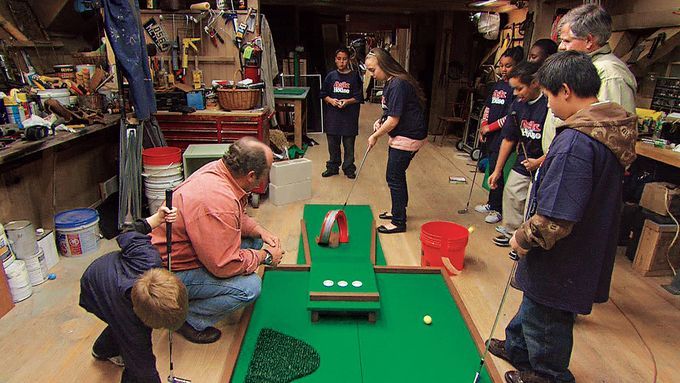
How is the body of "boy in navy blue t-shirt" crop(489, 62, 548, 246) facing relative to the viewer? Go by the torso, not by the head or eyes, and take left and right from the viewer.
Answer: facing the viewer and to the left of the viewer

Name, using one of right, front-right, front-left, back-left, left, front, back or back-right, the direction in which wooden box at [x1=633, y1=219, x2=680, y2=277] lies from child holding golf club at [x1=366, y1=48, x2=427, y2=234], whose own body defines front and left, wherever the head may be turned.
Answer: back

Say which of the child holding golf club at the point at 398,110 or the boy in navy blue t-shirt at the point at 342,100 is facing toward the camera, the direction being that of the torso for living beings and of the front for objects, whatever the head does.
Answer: the boy in navy blue t-shirt

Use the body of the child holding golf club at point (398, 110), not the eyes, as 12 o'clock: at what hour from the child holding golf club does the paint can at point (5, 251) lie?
The paint can is roughly at 11 o'clock from the child holding golf club.

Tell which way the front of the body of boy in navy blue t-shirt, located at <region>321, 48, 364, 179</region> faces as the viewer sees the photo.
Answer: toward the camera

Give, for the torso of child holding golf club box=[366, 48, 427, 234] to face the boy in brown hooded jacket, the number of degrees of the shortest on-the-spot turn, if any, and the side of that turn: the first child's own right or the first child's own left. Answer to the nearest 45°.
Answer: approximately 90° to the first child's own left

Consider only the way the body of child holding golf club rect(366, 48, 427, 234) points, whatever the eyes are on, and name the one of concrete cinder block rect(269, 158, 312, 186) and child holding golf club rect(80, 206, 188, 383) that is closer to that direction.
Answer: the concrete cinder block

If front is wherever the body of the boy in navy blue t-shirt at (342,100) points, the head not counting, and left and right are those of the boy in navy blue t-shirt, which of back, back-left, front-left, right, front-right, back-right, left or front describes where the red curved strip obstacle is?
front

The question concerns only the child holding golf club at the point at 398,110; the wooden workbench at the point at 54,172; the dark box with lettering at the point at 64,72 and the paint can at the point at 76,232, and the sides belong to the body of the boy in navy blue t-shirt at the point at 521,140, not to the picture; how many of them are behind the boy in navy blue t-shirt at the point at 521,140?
0

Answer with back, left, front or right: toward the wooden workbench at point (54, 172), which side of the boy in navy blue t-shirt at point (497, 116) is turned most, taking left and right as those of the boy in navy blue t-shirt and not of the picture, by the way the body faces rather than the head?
front

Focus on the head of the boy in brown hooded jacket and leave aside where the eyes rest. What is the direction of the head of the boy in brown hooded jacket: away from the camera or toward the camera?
away from the camera

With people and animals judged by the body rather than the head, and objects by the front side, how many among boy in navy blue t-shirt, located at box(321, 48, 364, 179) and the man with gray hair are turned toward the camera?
1

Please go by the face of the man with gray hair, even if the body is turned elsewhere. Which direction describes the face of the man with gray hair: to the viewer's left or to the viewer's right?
to the viewer's left

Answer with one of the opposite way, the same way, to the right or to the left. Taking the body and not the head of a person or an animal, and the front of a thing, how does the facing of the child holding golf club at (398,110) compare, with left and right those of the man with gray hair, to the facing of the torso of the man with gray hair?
the same way

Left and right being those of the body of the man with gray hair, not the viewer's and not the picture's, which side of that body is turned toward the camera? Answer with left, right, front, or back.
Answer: left

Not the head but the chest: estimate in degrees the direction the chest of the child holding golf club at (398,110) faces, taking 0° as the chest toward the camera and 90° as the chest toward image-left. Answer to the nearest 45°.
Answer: approximately 90°

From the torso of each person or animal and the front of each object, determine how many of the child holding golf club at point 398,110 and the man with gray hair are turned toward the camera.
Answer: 0

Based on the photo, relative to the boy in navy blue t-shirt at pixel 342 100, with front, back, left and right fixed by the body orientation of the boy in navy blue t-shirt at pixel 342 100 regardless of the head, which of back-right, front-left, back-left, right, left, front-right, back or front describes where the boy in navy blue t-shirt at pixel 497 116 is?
front-left

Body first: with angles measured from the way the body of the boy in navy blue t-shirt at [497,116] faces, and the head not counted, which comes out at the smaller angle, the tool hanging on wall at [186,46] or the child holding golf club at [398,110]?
the child holding golf club
